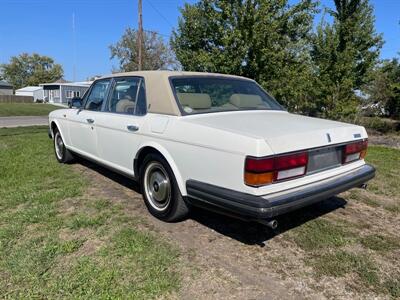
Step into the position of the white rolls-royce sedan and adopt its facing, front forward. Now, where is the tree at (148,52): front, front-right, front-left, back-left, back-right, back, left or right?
front-right

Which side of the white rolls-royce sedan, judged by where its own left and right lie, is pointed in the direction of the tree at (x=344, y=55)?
right

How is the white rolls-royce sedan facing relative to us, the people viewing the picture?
facing away from the viewer and to the left of the viewer

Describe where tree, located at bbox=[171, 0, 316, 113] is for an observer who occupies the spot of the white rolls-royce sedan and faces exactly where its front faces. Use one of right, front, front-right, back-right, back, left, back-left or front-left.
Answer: front-right
